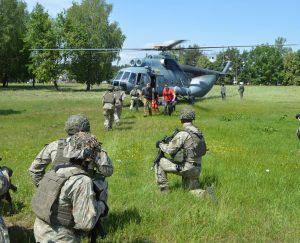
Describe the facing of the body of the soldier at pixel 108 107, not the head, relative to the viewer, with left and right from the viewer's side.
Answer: facing away from the viewer

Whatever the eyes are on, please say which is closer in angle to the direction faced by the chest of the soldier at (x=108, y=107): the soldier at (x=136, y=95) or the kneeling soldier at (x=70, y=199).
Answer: the soldier

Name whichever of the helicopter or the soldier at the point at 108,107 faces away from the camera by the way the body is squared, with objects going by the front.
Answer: the soldier

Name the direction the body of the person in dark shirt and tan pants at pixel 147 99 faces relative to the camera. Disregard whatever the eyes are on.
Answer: toward the camera

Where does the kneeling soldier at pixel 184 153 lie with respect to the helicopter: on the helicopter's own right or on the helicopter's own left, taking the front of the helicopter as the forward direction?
on the helicopter's own left

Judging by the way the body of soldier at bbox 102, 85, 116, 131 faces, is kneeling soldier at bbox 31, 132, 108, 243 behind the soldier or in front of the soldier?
behind

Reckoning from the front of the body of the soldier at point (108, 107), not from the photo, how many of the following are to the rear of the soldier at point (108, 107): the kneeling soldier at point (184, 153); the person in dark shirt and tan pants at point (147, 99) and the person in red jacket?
1

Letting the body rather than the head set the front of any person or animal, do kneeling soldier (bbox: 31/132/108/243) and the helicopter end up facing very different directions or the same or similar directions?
very different directions
